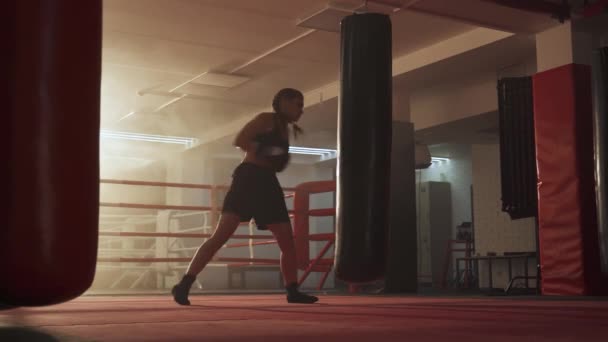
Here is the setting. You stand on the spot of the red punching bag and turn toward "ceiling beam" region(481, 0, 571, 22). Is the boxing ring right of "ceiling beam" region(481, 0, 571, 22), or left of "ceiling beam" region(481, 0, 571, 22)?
left

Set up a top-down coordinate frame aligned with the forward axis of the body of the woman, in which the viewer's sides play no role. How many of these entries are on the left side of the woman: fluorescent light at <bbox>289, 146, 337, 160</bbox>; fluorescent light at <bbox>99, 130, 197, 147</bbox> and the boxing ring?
3

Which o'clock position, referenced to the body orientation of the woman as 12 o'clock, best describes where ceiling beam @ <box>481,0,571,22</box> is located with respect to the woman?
The ceiling beam is roughly at 11 o'clock from the woman.

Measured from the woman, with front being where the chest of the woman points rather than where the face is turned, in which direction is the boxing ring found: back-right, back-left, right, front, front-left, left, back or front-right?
left

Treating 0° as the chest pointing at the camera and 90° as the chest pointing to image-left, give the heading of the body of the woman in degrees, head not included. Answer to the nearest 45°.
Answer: approximately 270°

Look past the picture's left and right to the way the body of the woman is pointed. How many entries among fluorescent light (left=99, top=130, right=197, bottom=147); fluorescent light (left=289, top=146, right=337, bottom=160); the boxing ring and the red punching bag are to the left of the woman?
3

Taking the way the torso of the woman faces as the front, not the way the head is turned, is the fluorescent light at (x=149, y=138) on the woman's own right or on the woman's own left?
on the woman's own left

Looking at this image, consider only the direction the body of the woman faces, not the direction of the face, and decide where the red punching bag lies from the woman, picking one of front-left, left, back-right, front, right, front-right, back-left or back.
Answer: right

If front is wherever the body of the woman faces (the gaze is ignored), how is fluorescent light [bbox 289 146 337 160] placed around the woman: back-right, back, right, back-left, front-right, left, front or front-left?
left

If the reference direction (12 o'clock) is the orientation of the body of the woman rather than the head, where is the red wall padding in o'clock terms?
The red wall padding is roughly at 11 o'clock from the woman.

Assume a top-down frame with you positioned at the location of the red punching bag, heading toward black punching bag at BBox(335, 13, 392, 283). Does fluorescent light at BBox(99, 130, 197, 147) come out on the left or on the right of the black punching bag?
left

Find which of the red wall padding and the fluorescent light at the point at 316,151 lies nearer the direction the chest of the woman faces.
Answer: the red wall padding

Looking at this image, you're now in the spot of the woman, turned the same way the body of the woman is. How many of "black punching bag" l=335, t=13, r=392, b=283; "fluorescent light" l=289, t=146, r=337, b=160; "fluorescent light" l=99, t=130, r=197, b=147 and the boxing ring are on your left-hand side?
3
